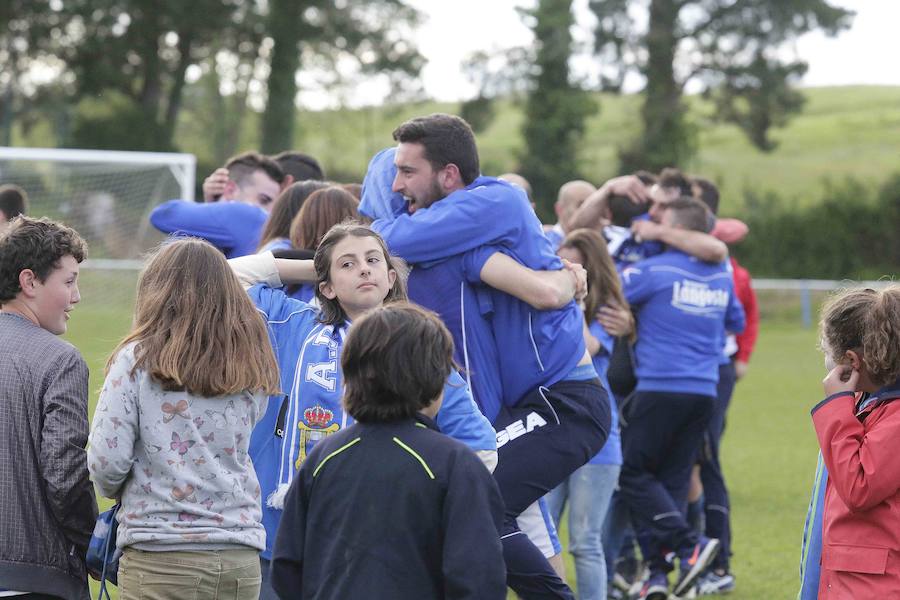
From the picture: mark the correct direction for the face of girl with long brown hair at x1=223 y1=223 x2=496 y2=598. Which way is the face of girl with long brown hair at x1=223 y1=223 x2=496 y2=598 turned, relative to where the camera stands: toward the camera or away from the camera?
toward the camera

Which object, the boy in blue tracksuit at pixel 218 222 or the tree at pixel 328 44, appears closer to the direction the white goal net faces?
the boy in blue tracksuit

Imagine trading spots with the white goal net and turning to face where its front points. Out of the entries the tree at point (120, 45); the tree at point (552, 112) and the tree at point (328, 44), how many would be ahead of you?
0

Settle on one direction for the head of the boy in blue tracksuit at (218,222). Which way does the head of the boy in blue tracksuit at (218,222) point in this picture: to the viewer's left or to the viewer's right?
to the viewer's right

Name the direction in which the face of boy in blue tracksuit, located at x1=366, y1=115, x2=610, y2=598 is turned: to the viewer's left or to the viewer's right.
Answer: to the viewer's left

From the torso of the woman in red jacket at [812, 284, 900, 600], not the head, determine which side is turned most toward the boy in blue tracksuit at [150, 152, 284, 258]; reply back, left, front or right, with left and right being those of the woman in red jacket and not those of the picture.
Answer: front

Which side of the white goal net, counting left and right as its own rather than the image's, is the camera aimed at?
front

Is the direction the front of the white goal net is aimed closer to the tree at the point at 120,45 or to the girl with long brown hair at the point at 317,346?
the girl with long brown hair

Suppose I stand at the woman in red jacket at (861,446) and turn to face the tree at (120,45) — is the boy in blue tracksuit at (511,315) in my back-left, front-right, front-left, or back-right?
front-left

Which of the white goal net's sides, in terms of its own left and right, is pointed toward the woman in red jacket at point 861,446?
front

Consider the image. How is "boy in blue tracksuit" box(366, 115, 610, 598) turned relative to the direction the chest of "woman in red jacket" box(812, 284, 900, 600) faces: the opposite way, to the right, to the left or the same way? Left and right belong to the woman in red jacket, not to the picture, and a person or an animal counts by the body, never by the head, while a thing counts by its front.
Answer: the same way

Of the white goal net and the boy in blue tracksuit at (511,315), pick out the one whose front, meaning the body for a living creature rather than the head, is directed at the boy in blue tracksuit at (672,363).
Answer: the white goal net

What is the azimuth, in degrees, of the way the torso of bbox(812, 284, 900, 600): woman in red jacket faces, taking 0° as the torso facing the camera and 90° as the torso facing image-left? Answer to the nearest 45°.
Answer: approximately 90°
